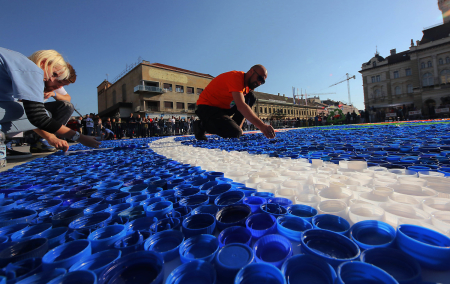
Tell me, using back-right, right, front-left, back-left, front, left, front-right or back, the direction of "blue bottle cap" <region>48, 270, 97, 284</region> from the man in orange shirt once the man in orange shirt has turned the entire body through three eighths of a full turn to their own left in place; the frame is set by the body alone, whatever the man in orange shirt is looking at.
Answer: back-left

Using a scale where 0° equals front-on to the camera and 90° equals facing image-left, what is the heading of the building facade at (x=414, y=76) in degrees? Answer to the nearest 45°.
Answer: approximately 45°

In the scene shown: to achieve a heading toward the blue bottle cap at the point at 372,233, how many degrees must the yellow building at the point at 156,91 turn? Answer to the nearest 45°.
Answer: approximately 45° to its right

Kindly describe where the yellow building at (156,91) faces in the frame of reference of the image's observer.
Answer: facing the viewer and to the right of the viewer

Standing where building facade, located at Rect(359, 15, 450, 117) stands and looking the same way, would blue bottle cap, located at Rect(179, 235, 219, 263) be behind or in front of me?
in front

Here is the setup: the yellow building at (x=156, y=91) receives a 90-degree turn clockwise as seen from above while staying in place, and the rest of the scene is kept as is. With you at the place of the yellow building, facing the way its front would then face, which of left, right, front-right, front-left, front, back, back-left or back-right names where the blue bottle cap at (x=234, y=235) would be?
front-left

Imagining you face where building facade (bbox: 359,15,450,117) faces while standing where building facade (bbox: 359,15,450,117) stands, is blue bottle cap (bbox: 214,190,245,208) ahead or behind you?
ahead

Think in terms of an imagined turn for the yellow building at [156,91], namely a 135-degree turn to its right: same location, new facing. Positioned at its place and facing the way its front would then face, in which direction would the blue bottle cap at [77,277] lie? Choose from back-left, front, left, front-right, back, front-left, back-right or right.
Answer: left

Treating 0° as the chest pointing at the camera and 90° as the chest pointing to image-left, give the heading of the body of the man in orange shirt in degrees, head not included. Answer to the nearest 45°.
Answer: approximately 270°

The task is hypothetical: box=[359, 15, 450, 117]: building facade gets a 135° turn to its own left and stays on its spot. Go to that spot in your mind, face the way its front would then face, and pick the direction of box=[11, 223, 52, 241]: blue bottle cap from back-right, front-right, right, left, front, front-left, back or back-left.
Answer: right

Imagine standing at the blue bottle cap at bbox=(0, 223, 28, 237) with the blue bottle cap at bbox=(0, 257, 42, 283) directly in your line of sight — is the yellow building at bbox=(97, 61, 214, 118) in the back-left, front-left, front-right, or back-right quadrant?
back-left

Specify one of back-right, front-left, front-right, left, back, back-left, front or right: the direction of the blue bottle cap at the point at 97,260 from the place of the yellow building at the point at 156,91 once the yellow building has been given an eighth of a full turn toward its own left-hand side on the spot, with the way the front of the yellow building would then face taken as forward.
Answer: right

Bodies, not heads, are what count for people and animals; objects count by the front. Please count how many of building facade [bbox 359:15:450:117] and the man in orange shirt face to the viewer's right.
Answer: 1
